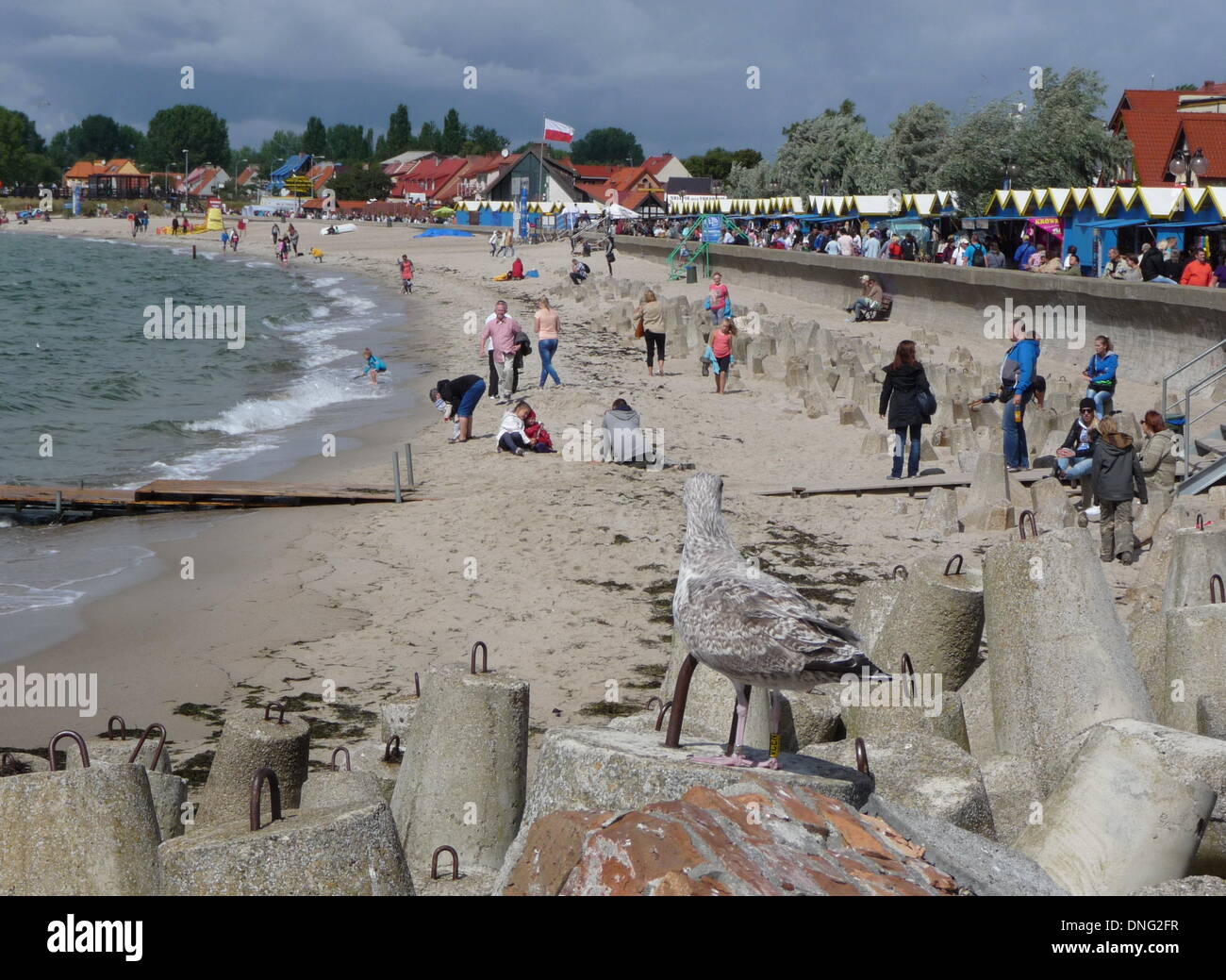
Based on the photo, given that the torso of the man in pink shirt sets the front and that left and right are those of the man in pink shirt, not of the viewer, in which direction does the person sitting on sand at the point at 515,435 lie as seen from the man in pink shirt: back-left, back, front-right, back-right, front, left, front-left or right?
front

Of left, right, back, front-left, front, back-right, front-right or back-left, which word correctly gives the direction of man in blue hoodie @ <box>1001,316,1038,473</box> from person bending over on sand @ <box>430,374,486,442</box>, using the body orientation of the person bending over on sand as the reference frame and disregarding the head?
back-left

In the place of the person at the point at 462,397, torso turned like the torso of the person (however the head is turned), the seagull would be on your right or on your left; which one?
on your left

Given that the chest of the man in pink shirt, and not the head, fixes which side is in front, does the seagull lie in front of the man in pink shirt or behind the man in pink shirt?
in front

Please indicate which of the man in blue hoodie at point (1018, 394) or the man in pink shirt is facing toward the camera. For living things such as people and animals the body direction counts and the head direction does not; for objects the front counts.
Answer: the man in pink shirt

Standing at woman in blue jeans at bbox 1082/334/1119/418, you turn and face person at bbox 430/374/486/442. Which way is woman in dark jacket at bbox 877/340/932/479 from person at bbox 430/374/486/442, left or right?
left

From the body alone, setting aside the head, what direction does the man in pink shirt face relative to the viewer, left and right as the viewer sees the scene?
facing the viewer

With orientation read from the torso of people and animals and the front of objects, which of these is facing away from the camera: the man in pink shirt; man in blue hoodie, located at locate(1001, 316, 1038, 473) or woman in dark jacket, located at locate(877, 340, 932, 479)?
the woman in dark jacket

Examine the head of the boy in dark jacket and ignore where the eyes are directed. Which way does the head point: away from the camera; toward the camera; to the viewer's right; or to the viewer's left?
away from the camera

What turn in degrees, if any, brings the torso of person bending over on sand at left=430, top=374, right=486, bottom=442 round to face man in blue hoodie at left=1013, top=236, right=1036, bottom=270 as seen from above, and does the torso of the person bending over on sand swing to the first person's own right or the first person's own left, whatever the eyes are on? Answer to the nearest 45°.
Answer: approximately 135° to the first person's own right

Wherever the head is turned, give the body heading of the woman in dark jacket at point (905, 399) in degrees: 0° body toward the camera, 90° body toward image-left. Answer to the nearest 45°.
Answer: approximately 180°
